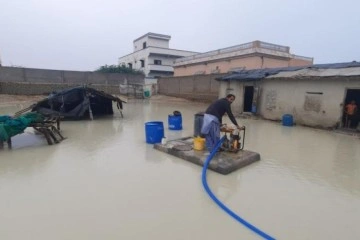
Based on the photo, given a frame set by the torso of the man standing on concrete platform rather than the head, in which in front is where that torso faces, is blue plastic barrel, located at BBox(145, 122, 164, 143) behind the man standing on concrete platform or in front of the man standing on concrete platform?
behind

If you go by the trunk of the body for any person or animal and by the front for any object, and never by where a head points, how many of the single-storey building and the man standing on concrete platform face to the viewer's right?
1

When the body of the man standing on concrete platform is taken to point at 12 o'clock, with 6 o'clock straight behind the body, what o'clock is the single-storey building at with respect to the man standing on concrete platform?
The single-storey building is roughly at 10 o'clock from the man standing on concrete platform.

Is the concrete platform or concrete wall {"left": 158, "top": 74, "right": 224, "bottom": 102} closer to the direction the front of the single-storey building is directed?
the concrete platform

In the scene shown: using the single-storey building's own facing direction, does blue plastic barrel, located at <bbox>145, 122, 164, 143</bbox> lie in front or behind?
in front

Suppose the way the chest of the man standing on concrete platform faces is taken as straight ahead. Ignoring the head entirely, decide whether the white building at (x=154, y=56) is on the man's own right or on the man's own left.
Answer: on the man's own left

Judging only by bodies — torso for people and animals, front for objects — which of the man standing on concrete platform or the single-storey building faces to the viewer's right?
the man standing on concrete platform

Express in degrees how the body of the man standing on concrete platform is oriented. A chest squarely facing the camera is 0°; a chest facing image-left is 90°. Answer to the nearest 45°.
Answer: approximately 270°

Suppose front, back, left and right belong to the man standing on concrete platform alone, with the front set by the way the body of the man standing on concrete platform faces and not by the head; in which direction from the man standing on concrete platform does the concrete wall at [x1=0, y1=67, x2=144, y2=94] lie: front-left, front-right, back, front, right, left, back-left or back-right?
back-left

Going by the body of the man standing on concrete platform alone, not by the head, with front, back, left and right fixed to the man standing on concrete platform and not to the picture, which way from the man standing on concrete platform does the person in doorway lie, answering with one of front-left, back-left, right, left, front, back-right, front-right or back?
front-left

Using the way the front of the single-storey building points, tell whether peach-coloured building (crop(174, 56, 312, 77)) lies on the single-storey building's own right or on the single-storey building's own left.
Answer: on the single-storey building's own right
